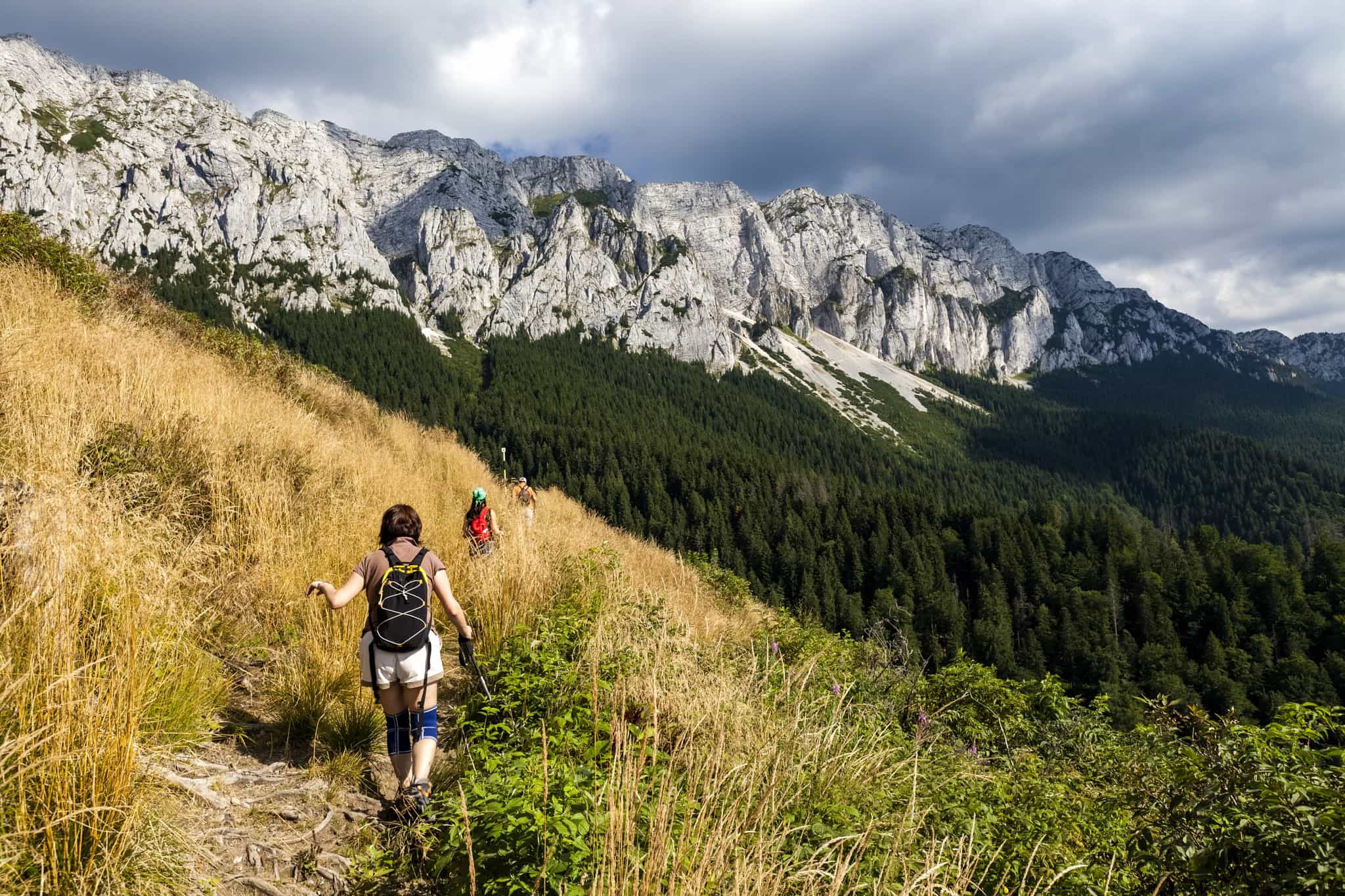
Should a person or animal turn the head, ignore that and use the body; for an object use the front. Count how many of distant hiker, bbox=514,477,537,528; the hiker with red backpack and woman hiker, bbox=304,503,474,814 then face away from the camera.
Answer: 3

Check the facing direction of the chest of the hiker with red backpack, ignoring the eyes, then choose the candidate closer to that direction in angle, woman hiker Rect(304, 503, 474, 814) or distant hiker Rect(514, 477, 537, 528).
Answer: the distant hiker

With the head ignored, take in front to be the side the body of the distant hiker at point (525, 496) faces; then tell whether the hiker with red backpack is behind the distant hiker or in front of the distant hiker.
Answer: behind

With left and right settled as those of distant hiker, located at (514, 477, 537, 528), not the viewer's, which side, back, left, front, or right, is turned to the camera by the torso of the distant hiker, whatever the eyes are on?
back

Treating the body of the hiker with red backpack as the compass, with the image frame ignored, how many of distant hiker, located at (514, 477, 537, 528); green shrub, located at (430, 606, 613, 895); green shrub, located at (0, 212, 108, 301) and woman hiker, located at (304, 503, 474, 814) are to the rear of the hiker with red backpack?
2

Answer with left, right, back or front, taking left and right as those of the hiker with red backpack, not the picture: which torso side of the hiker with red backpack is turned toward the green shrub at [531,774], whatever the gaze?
back

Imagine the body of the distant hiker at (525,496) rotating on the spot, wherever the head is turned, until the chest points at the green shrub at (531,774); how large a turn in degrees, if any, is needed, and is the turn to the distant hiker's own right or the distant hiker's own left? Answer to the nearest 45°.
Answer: approximately 180°

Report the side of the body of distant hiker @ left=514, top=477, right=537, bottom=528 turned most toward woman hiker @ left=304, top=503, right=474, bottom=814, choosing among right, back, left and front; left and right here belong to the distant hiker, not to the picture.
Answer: back

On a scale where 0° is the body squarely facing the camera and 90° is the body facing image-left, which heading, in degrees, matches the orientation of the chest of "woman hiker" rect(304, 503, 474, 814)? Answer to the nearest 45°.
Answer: approximately 180°

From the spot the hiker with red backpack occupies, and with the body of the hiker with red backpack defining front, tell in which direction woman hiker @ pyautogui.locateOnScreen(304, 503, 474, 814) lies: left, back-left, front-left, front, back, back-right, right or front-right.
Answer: back

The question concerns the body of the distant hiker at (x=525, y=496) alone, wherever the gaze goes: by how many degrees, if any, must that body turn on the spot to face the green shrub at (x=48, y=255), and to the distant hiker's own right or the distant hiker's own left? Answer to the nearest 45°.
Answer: approximately 90° to the distant hiker's own left

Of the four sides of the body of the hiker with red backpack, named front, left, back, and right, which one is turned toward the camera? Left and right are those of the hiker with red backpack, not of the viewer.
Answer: back
